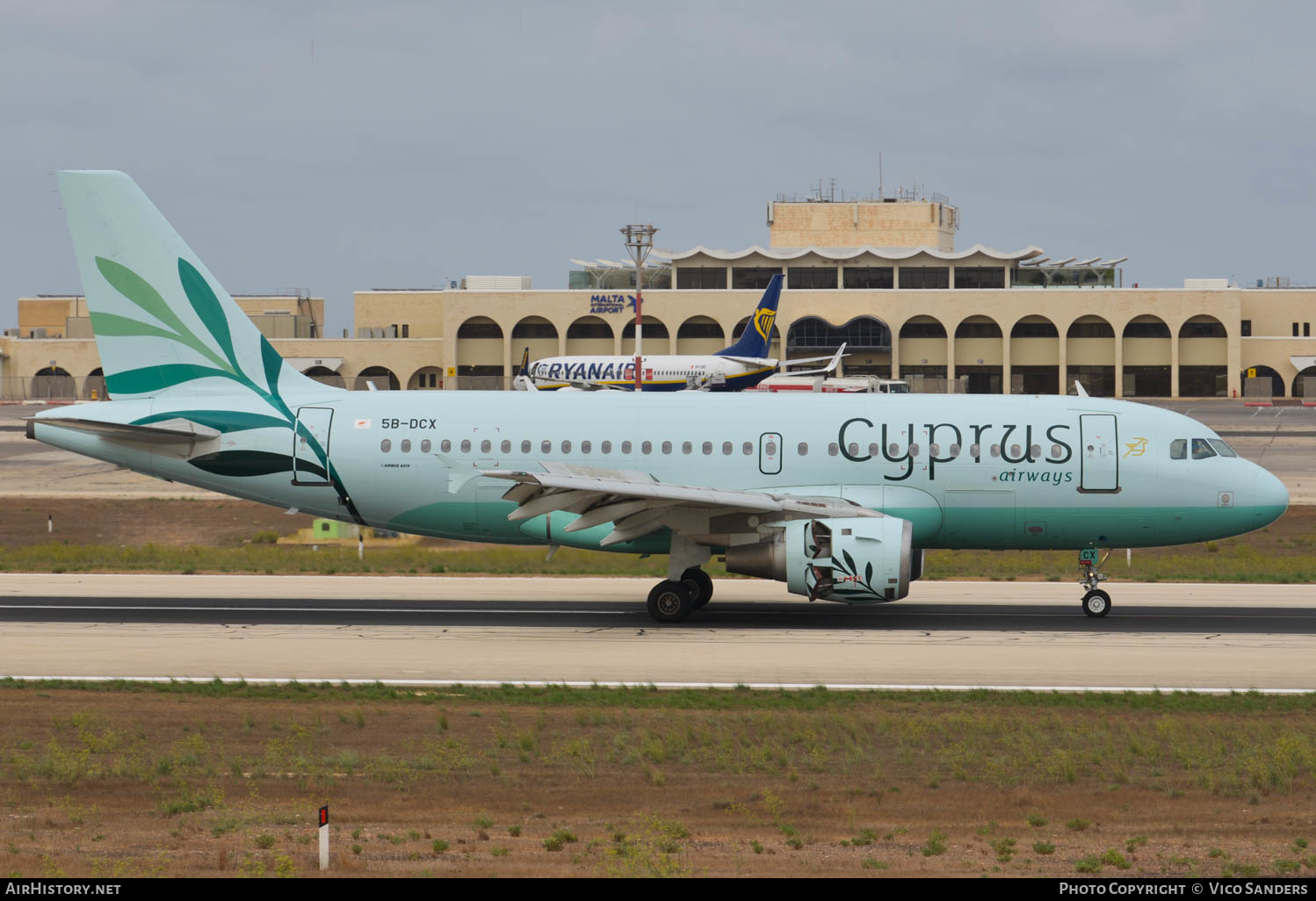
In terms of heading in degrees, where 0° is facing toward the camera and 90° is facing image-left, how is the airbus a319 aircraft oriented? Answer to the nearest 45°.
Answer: approximately 270°
